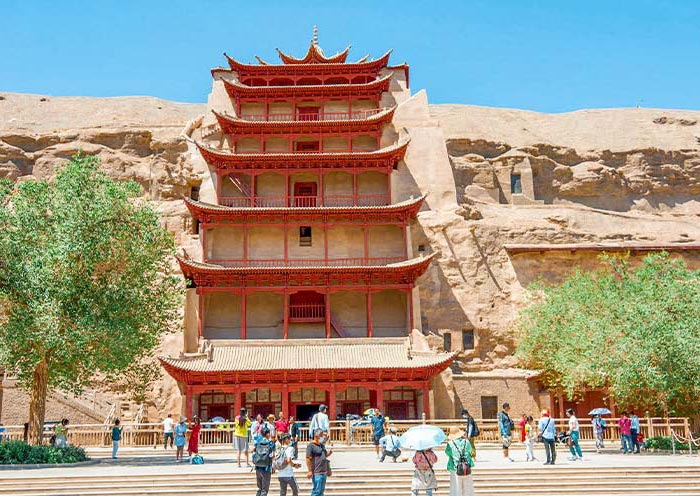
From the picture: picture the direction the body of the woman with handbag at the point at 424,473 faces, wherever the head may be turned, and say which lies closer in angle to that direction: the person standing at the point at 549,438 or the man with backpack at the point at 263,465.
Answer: the person standing

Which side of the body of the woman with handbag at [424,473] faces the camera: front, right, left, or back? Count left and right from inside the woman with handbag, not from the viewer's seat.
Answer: back
